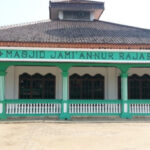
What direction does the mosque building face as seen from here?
toward the camera
